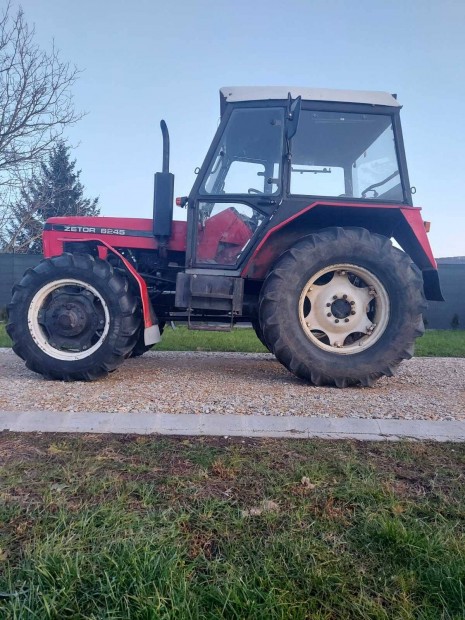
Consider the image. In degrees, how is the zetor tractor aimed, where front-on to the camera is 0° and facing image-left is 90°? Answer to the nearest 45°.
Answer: approximately 90°

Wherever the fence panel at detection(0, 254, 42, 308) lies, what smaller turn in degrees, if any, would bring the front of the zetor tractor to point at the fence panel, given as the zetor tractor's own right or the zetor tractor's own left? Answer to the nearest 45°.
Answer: approximately 45° to the zetor tractor's own right
